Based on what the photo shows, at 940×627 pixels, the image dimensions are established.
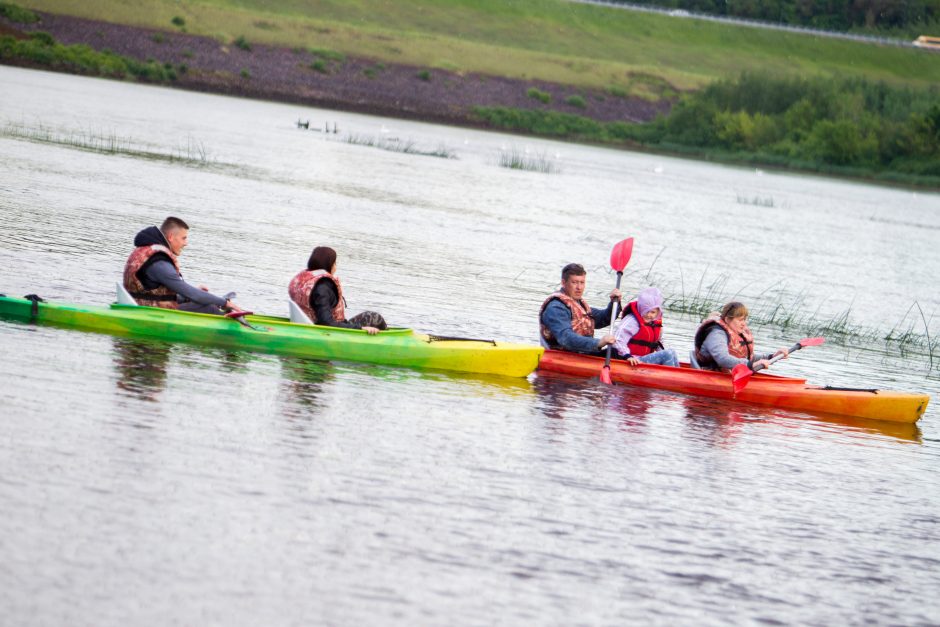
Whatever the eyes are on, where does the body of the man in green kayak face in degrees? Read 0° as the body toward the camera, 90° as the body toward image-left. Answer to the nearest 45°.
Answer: approximately 270°

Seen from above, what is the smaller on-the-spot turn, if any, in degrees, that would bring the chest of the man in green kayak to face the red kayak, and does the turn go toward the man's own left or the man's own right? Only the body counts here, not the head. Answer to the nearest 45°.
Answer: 0° — they already face it
